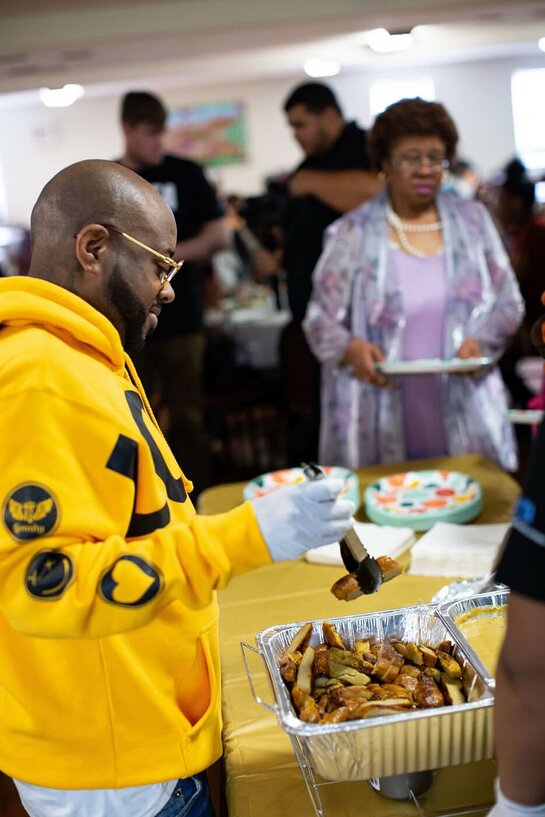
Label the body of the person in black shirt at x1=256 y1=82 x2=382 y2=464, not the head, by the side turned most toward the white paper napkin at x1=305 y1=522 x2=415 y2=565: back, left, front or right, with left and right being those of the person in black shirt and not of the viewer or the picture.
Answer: left

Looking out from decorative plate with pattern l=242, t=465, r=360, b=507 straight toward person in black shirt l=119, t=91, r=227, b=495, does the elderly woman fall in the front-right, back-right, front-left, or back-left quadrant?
front-right

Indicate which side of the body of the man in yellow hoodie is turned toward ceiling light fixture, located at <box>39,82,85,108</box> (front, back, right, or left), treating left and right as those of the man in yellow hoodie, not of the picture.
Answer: left

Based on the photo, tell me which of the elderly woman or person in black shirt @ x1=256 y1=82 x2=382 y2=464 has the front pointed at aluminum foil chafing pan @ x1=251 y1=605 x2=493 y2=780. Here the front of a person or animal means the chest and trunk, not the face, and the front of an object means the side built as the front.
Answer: the elderly woman

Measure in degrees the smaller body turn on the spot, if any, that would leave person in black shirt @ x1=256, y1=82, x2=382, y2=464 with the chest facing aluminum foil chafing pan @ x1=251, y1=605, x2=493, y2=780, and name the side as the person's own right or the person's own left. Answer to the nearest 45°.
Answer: approximately 90° to the person's own left

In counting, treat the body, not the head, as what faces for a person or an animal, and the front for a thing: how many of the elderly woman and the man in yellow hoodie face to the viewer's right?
1

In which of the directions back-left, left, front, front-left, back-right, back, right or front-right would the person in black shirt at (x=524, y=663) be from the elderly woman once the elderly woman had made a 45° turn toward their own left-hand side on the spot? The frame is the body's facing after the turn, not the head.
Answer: front-right

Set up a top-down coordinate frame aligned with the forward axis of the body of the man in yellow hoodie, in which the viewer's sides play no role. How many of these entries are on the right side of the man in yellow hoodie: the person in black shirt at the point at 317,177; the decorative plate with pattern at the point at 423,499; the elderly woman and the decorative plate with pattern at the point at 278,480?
0

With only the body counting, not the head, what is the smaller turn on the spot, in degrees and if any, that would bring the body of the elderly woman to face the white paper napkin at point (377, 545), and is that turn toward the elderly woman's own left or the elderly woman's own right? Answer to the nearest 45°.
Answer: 0° — they already face it

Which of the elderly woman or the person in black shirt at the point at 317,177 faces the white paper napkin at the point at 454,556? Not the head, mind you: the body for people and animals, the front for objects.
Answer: the elderly woman

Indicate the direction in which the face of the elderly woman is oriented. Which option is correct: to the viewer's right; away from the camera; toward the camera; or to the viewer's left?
toward the camera

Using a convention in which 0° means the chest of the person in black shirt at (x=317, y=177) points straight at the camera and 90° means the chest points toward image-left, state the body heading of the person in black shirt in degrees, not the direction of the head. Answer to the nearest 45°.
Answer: approximately 90°

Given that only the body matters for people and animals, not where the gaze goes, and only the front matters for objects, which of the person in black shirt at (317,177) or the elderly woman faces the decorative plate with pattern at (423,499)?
the elderly woman

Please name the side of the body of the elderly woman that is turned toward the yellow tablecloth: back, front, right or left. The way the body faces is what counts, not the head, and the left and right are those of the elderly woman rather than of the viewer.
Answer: front

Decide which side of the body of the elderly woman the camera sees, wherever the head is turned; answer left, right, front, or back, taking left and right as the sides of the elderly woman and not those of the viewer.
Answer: front

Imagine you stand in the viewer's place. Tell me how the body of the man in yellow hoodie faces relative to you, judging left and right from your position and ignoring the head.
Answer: facing to the right of the viewer

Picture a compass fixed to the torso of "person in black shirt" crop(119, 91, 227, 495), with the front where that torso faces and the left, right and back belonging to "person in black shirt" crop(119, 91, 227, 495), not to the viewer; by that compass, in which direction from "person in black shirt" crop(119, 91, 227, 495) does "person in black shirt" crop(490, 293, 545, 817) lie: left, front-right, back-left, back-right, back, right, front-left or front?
front-left

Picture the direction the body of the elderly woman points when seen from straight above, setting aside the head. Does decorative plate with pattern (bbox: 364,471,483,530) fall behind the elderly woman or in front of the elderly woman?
in front

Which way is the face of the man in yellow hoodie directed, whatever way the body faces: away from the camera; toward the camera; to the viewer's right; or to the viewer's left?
to the viewer's right
